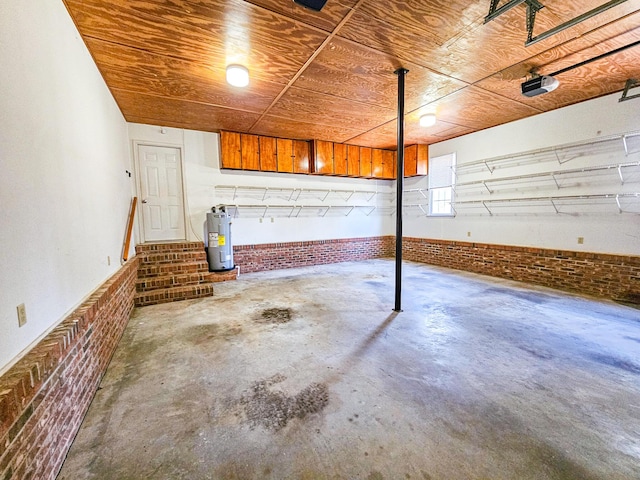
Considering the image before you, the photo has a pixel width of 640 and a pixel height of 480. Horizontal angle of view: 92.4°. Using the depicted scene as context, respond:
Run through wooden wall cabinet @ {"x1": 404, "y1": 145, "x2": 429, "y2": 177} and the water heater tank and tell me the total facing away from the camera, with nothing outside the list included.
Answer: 0

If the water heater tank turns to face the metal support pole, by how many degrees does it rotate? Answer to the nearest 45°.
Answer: approximately 45° to its left

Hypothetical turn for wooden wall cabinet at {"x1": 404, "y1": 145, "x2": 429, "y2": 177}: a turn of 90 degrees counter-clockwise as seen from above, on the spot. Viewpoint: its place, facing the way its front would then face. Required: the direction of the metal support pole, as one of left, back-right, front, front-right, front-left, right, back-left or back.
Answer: front-right

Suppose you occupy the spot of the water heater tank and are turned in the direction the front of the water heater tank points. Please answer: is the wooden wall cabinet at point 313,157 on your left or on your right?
on your left

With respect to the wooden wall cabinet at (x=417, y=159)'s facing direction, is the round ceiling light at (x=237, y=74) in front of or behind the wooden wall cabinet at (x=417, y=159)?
in front

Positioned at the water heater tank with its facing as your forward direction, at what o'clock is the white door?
The white door is roughly at 4 o'clock from the water heater tank.

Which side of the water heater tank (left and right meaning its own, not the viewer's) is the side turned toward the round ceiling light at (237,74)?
front

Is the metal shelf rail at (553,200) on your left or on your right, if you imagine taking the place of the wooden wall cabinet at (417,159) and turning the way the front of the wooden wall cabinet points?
on your left

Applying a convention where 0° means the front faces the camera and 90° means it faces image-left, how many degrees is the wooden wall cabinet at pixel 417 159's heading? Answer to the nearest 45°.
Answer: approximately 45°

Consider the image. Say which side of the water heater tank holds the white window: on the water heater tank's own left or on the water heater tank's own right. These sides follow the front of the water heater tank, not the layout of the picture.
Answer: on the water heater tank's own left

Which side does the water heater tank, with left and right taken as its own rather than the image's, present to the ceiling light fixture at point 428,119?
left

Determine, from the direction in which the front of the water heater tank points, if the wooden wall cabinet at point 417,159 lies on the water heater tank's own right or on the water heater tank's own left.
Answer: on the water heater tank's own left

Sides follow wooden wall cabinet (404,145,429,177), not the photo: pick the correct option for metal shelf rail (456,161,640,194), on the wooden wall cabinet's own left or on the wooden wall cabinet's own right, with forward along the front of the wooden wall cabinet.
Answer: on the wooden wall cabinet's own left
